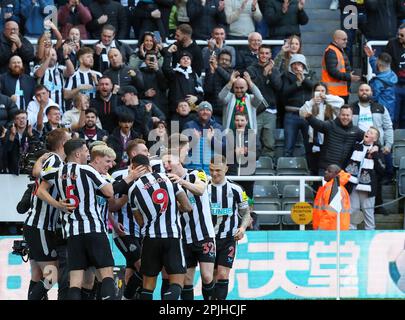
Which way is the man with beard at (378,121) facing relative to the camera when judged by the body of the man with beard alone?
toward the camera

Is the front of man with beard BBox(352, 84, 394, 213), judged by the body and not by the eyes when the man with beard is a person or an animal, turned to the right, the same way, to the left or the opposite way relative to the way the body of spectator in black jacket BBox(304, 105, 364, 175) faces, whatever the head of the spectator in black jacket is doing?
the same way

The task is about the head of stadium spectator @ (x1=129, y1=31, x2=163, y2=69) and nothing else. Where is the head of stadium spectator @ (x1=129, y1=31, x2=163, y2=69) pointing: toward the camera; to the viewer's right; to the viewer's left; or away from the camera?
toward the camera

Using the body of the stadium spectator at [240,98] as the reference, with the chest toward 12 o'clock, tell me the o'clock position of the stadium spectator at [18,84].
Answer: the stadium spectator at [18,84] is roughly at 3 o'clock from the stadium spectator at [240,98].

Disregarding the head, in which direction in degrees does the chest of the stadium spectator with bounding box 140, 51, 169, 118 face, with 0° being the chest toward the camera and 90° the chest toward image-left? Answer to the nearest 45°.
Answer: approximately 0°

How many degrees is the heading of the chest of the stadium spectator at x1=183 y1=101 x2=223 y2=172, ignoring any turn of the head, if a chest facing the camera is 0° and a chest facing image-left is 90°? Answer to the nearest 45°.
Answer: approximately 0°

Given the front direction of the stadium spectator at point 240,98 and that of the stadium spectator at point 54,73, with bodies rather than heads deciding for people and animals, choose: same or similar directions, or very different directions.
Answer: same or similar directions

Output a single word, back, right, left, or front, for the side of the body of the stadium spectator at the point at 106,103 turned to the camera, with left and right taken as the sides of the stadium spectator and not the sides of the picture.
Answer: front
